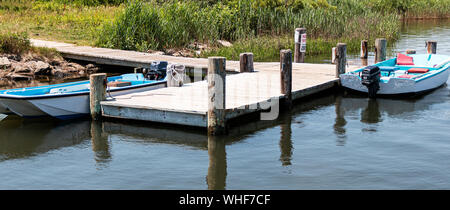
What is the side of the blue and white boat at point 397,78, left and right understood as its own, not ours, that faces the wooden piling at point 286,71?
back

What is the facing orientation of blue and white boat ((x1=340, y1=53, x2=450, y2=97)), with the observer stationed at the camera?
facing away from the viewer and to the right of the viewer

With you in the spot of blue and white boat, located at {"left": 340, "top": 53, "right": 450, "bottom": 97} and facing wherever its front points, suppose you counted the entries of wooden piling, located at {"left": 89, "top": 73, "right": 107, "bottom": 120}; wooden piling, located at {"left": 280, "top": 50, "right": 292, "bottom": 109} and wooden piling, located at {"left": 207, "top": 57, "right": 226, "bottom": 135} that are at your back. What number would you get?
3

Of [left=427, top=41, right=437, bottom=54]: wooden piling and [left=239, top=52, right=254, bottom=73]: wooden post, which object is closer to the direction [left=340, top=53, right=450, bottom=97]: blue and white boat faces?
the wooden piling

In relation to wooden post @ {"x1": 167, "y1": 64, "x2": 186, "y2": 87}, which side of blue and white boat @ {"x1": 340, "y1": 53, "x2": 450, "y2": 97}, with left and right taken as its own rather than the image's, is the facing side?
back

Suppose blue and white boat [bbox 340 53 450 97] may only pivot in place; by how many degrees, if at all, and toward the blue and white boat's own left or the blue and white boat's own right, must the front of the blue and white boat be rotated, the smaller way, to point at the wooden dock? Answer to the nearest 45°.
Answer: approximately 180°

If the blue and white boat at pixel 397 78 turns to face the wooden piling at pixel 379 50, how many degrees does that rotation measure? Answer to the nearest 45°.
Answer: approximately 45° to its left

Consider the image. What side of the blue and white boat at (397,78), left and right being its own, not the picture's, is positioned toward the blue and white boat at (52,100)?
back

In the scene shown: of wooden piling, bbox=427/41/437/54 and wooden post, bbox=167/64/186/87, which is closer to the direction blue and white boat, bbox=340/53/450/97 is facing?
the wooden piling

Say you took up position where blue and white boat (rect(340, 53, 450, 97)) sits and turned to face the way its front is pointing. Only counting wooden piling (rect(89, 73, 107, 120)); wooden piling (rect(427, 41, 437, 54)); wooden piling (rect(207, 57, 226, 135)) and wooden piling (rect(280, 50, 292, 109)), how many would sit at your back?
3

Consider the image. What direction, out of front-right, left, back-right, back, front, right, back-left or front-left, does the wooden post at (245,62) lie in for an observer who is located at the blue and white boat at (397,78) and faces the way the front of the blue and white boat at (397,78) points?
back-left

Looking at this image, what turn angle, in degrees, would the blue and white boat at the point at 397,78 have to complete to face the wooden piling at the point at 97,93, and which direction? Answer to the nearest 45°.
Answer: approximately 180°

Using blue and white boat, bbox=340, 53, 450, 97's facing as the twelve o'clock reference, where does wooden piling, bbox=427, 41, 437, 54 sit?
The wooden piling is roughly at 11 o'clock from the blue and white boat.

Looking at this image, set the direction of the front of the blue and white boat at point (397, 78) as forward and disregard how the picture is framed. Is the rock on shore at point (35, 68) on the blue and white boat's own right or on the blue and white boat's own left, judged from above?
on the blue and white boat's own left
